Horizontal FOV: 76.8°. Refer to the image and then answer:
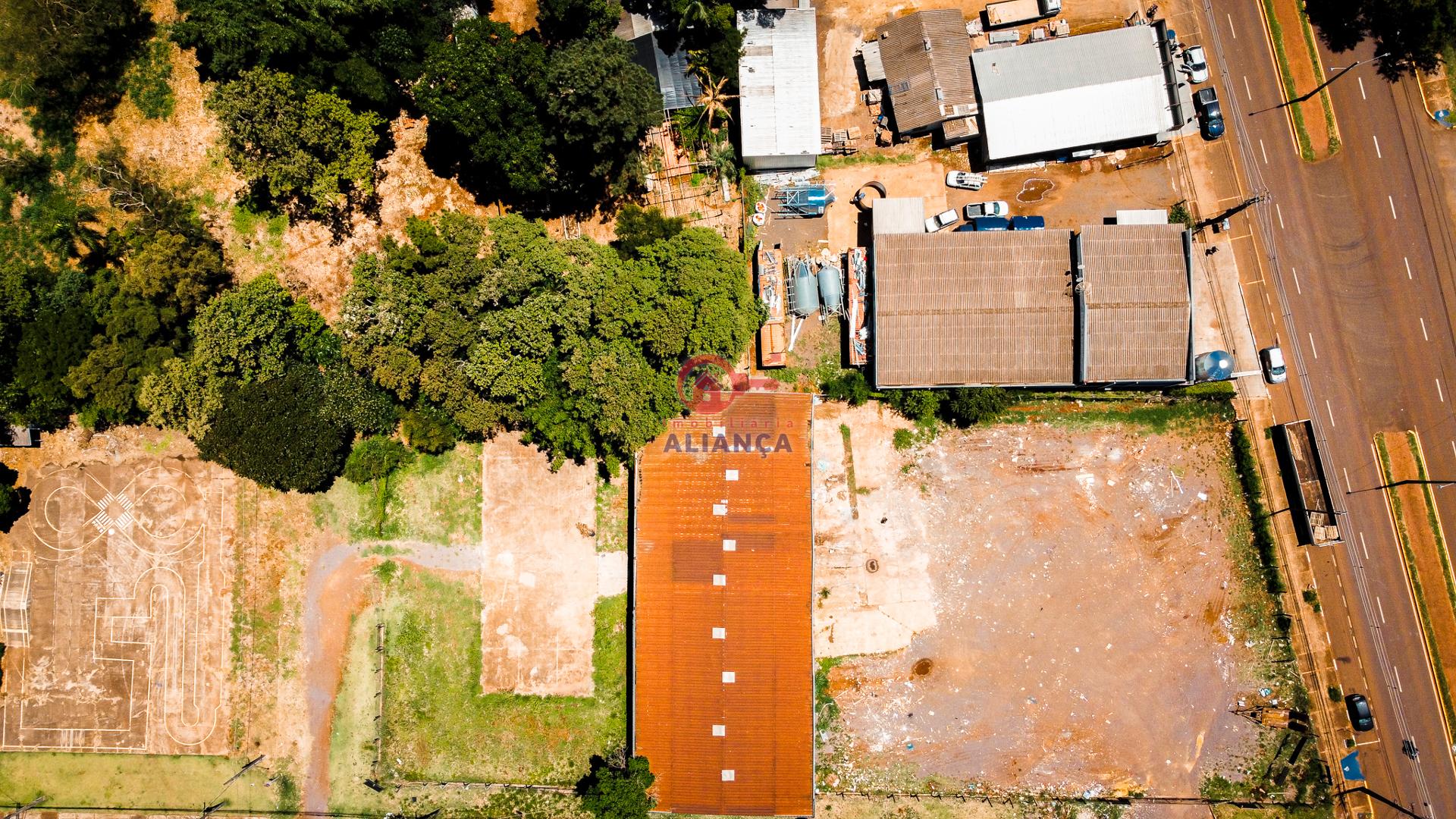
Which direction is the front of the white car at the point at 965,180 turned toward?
to the viewer's left

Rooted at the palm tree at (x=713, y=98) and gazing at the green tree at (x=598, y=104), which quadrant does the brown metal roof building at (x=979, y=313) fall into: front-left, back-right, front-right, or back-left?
back-left

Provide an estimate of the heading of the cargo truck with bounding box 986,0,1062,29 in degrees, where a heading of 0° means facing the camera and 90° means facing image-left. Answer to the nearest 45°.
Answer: approximately 270°
